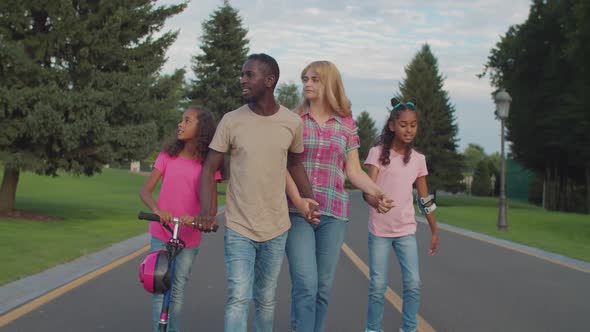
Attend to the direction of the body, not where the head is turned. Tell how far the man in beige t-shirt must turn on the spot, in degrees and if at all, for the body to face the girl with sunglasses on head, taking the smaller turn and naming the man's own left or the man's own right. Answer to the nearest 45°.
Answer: approximately 135° to the man's own left

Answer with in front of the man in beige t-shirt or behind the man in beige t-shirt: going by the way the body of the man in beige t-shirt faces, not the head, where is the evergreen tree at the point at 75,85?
behind

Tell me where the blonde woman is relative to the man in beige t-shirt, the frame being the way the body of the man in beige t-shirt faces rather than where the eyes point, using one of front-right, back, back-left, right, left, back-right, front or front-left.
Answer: back-left

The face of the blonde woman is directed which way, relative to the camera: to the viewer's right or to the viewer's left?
to the viewer's left

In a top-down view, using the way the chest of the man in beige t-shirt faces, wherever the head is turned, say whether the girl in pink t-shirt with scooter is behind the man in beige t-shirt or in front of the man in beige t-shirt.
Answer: behind

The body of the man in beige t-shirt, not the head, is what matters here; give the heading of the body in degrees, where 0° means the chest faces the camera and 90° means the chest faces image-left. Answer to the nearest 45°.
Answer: approximately 0°
